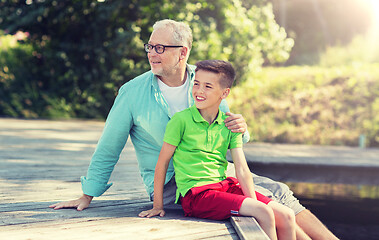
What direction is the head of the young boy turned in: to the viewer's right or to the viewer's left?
to the viewer's left

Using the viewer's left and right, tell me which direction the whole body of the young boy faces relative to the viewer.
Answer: facing the viewer and to the right of the viewer

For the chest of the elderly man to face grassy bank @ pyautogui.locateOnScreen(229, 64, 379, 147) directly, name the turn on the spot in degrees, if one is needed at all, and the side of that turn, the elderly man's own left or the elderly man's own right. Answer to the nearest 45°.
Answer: approximately 135° to the elderly man's own left

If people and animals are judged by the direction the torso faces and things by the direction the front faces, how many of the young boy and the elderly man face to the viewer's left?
0

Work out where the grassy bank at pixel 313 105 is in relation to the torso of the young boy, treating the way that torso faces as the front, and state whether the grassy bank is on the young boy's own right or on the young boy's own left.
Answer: on the young boy's own left
